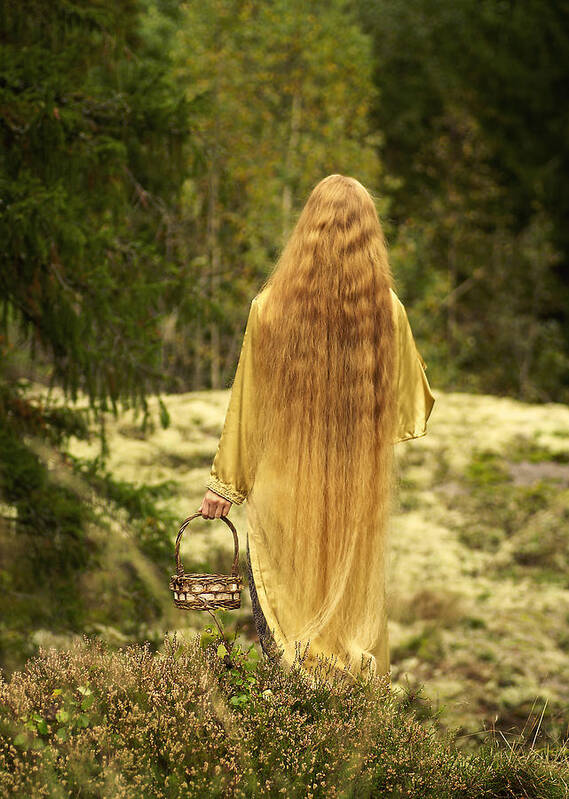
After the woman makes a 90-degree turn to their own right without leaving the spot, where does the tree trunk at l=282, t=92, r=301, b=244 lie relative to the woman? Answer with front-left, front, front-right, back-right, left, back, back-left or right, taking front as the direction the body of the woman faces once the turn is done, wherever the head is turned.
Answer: left

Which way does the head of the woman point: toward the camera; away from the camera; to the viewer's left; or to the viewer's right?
away from the camera

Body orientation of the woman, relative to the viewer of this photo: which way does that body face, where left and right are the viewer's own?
facing away from the viewer
